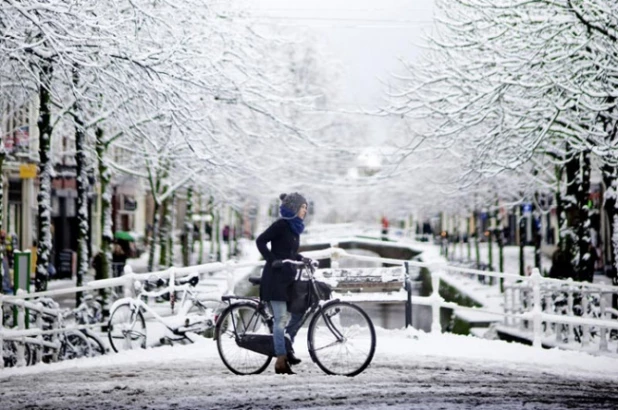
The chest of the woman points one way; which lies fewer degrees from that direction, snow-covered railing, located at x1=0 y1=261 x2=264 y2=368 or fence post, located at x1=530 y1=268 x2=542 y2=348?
the fence post

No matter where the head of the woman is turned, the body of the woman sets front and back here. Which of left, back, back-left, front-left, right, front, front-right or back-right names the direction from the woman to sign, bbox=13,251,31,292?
back-left

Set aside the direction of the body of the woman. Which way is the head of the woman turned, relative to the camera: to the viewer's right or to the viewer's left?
to the viewer's right

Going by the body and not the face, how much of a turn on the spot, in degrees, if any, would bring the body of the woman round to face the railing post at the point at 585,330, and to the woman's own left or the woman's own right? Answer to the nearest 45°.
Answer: approximately 45° to the woman's own left

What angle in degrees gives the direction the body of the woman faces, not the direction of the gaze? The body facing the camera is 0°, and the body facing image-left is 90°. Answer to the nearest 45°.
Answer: approximately 270°
